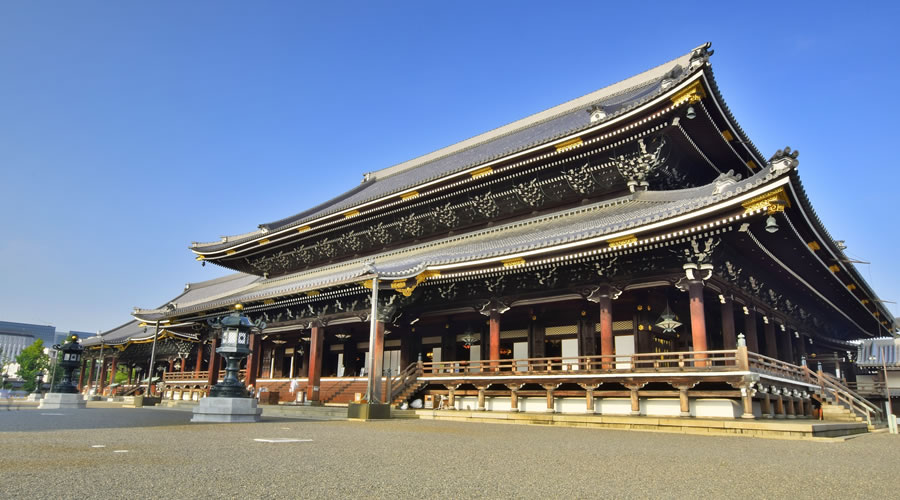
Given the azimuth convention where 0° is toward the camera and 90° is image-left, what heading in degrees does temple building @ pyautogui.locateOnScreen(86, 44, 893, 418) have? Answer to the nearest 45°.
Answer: approximately 45°

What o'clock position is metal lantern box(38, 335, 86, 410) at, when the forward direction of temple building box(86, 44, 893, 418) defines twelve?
The metal lantern is roughly at 2 o'clock from the temple building.

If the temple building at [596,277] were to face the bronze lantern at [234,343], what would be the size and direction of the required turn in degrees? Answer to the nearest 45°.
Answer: approximately 45° to its right

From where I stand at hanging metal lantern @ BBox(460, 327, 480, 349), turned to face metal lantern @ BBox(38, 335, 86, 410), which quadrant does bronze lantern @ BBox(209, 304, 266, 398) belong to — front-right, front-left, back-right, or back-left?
front-left

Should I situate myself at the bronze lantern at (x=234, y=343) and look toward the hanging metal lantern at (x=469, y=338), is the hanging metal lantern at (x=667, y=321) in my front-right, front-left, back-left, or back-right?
front-right
